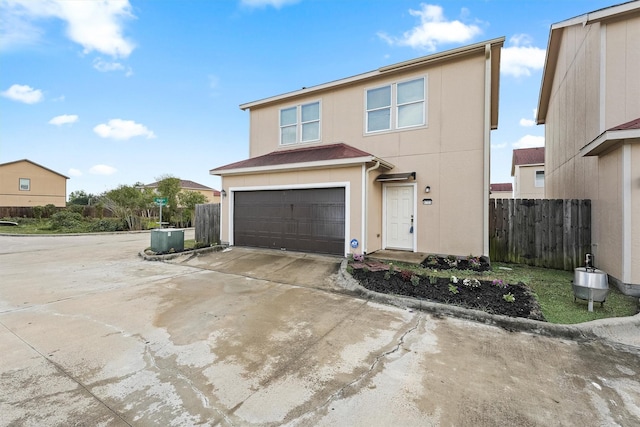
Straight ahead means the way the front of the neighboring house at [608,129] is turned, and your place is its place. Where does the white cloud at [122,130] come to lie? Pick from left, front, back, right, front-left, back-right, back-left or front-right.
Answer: right

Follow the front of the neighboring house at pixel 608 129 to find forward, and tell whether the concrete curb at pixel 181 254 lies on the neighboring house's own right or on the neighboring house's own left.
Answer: on the neighboring house's own right

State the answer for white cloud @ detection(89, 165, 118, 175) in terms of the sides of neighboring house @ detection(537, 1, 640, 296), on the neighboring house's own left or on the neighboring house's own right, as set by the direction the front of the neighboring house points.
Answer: on the neighboring house's own right

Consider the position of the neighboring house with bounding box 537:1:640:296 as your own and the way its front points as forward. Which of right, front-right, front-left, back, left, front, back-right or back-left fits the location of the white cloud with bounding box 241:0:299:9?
right

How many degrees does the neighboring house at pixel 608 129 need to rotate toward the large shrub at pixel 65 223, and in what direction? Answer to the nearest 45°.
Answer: approximately 90° to its right

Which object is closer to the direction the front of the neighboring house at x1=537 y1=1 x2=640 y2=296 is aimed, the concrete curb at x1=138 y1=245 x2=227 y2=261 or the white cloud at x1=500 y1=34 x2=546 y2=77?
the concrete curb

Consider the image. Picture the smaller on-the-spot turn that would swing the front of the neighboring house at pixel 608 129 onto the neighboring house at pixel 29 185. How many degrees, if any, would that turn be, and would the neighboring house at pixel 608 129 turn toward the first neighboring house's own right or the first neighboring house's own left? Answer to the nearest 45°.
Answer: approximately 90° to the first neighboring house's own right
